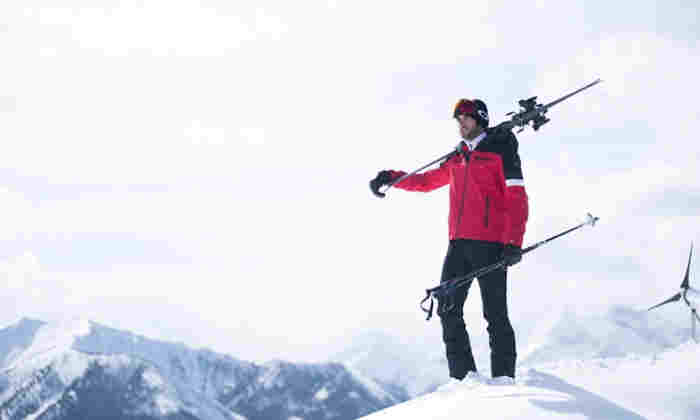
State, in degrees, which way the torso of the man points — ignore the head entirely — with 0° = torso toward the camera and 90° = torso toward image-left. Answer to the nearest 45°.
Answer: approximately 45°
